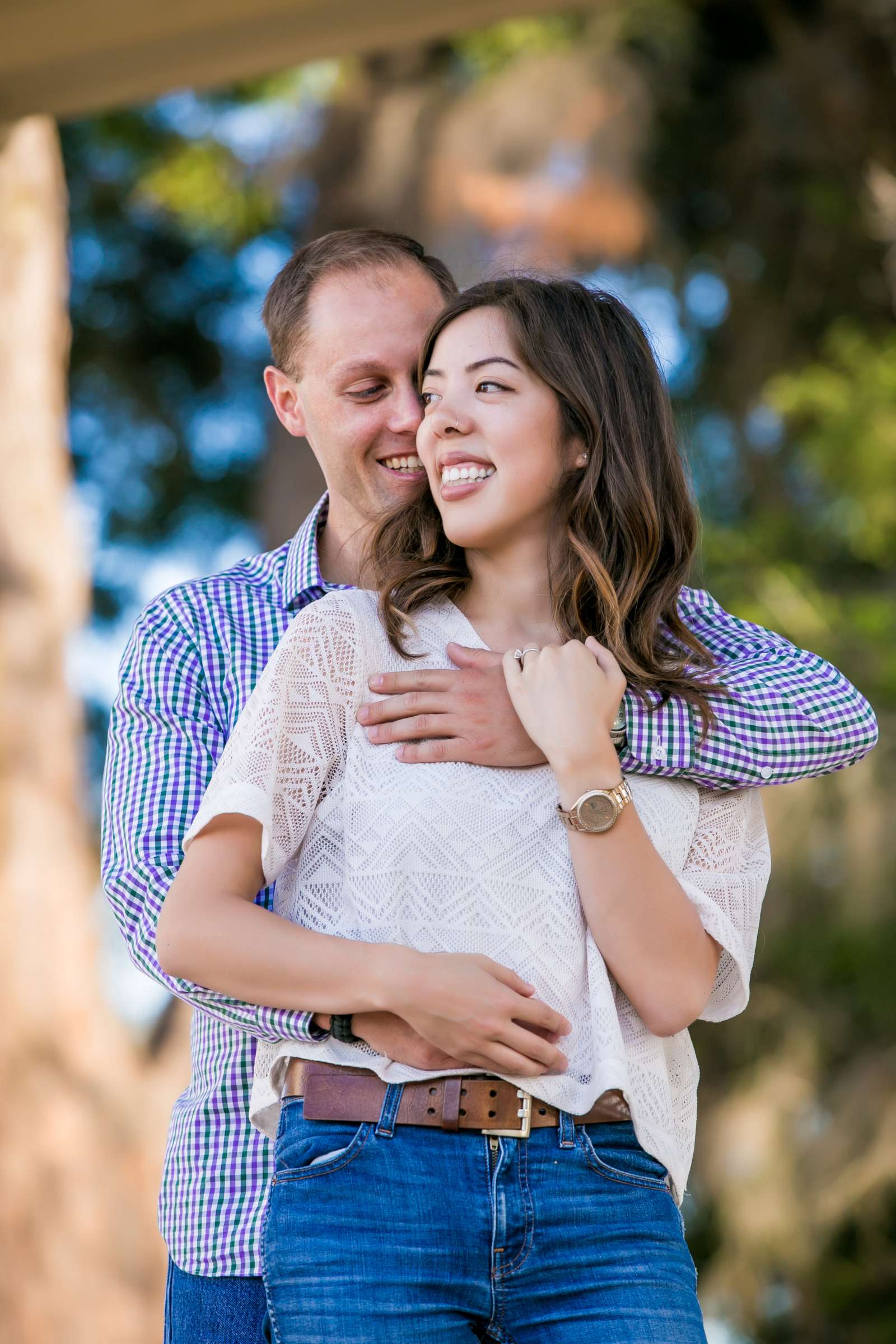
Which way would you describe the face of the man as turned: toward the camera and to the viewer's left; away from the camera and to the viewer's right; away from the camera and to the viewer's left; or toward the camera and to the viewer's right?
toward the camera and to the viewer's right

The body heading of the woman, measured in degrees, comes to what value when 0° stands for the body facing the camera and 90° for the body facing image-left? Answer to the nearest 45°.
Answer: approximately 0°
